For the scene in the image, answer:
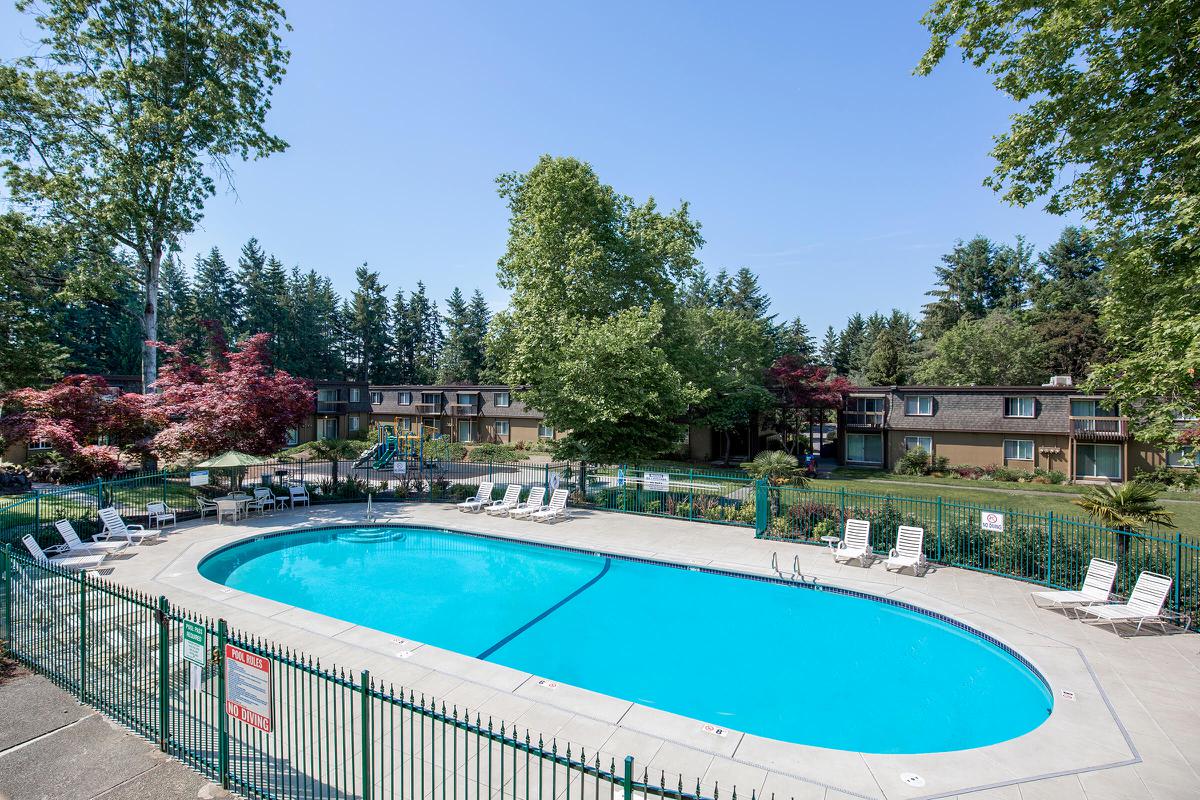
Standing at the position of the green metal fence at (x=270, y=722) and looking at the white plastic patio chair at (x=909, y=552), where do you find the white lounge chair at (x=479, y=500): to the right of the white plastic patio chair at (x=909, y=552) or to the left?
left

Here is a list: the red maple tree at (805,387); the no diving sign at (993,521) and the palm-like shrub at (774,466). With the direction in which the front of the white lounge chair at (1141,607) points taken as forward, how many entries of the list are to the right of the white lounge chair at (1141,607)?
3

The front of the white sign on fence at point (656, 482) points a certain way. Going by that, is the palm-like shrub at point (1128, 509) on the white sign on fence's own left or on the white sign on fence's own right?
on the white sign on fence's own left

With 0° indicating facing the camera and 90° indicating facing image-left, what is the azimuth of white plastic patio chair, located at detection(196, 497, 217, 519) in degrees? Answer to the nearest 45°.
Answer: approximately 270°

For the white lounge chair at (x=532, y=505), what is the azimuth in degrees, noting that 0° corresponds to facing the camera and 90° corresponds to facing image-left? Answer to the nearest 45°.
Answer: approximately 45°

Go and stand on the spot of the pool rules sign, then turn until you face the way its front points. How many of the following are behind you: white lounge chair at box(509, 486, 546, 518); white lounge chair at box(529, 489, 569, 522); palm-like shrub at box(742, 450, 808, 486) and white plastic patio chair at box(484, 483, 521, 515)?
4

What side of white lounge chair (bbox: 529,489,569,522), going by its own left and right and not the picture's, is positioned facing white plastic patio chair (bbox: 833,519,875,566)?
left

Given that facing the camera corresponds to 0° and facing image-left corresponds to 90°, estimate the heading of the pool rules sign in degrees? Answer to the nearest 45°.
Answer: approximately 45°

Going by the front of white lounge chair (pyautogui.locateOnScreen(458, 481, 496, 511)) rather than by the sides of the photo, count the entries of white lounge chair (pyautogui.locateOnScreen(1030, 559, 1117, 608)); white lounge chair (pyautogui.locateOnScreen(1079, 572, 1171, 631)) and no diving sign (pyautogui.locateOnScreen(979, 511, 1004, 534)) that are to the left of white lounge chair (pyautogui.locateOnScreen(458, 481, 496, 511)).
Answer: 3

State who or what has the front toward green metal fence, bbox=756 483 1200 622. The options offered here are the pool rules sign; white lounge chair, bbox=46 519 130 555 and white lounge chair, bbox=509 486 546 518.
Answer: white lounge chair, bbox=46 519 130 555

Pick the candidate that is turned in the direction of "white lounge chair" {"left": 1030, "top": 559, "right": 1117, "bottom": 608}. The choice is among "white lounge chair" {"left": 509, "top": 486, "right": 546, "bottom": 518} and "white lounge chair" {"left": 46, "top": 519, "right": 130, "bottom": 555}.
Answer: "white lounge chair" {"left": 46, "top": 519, "right": 130, "bottom": 555}

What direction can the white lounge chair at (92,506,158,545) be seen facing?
to the viewer's right

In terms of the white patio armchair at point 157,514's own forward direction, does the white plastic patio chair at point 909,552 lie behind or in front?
in front

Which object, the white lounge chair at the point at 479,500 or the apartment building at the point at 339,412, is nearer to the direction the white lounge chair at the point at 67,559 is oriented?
the white lounge chair

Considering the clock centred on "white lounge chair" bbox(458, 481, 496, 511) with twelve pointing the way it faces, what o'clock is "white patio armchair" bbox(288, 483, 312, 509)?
"white patio armchair" bbox(288, 483, 312, 509) is roughly at 2 o'clock from "white lounge chair" bbox(458, 481, 496, 511).

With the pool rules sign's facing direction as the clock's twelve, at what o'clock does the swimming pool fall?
The swimming pool is roughly at 7 o'clock from the pool rules sign.
